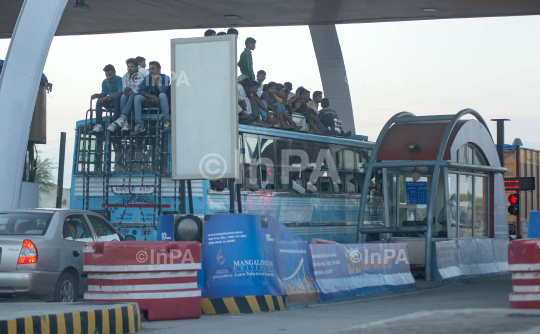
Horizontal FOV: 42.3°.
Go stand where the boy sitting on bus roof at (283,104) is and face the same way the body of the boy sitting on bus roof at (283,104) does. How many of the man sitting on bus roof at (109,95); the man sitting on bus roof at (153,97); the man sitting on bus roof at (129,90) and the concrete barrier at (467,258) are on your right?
3

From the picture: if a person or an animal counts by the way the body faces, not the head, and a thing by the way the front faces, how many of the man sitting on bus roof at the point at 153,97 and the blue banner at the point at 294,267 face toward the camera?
2
